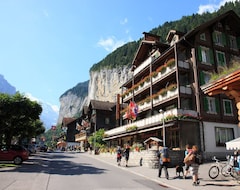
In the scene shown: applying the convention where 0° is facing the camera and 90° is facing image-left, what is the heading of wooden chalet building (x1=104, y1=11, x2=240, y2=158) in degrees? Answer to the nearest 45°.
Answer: approximately 45°

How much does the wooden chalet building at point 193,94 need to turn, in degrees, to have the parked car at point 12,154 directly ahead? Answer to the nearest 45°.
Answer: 0° — it already faces it

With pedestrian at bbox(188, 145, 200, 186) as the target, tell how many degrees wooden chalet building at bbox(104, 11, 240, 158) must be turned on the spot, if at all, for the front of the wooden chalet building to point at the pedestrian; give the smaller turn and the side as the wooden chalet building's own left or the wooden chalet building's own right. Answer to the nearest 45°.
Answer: approximately 45° to the wooden chalet building's own left

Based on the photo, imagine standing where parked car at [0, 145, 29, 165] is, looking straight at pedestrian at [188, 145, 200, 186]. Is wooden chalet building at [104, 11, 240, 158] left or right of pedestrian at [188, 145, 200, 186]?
left
